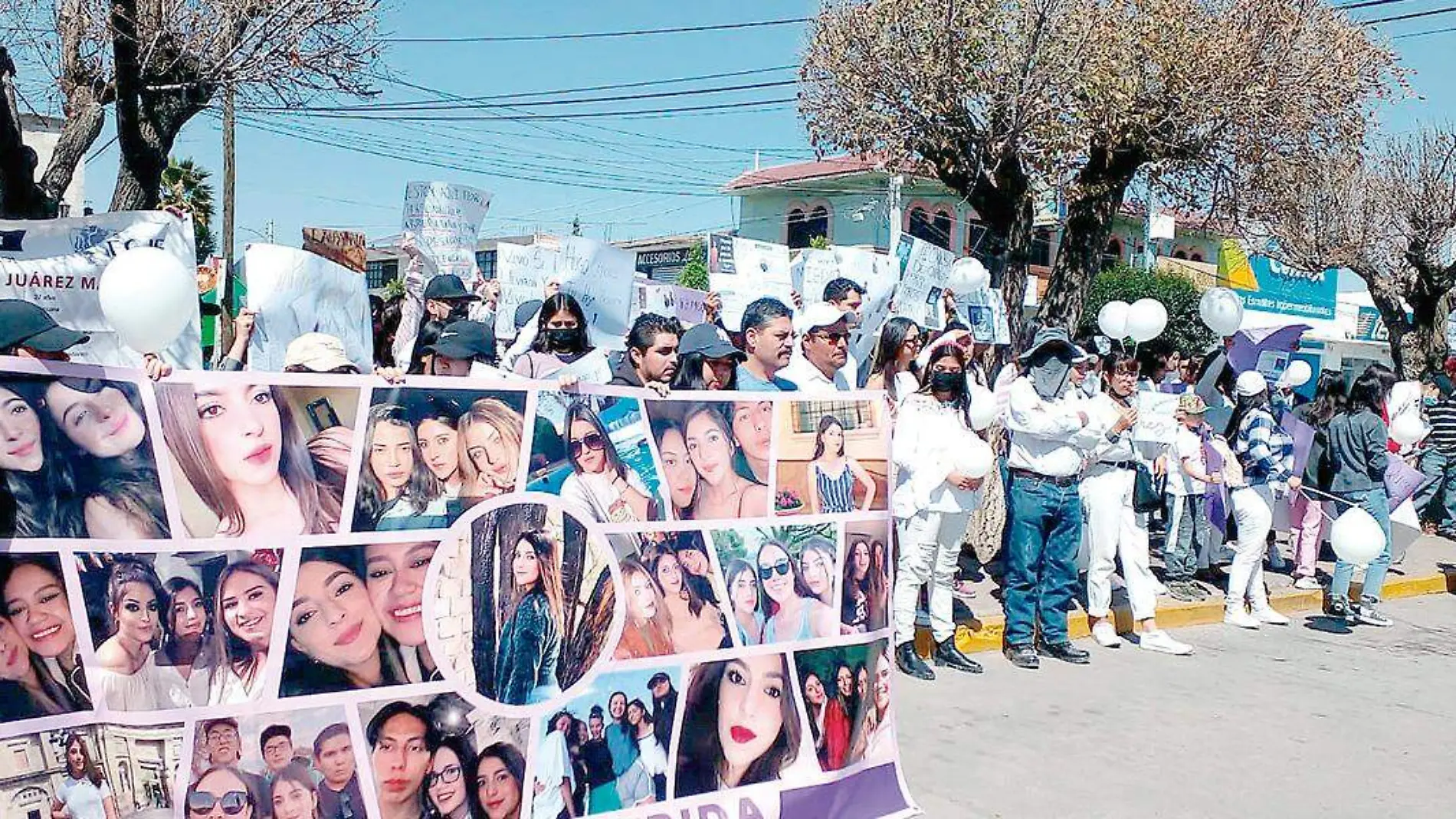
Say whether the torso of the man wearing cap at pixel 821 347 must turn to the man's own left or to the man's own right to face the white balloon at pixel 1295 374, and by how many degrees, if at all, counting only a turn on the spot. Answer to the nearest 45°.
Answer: approximately 90° to the man's own left

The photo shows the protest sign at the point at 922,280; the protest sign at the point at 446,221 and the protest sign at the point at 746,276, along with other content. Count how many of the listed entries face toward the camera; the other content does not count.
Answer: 3

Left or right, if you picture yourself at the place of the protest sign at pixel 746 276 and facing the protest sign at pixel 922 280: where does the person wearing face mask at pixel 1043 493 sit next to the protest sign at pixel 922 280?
right

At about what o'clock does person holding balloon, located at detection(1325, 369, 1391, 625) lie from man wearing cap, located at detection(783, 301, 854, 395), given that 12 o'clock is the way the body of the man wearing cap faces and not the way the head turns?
The person holding balloon is roughly at 9 o'clock from the man wearing cap.

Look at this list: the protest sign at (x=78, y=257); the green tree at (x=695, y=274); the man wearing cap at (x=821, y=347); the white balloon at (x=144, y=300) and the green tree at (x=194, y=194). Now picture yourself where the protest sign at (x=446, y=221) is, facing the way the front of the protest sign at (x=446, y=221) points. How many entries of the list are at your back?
2

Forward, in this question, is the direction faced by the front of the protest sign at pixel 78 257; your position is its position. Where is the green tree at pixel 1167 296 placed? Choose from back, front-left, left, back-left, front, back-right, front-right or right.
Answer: back-left

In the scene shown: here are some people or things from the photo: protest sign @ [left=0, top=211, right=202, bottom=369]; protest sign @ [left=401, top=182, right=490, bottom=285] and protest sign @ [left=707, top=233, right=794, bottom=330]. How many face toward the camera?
3

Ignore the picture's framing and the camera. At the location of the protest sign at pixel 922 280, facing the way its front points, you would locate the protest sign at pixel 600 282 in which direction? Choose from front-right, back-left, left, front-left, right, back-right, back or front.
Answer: front-right

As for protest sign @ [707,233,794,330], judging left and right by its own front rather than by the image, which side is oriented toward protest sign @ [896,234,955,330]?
left

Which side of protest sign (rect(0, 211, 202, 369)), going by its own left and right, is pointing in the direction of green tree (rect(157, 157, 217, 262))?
back

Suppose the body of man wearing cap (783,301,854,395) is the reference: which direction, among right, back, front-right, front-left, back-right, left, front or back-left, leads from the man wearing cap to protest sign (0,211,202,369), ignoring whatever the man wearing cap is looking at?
back-right
